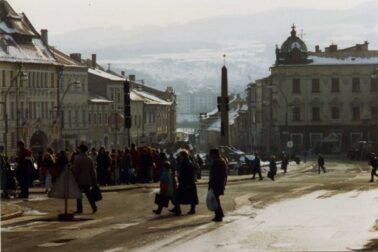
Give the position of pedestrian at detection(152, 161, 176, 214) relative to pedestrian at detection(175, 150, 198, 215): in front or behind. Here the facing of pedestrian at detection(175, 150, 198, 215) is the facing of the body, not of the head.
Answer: in front

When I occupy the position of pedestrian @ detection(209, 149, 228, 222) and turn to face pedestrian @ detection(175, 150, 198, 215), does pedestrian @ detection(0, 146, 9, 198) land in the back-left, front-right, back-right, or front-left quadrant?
front-left

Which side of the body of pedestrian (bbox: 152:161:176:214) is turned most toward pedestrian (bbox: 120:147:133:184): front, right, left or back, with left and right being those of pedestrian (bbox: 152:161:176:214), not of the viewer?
right

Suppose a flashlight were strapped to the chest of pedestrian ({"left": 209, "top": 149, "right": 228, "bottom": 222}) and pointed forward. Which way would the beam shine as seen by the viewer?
to the viewer's left
